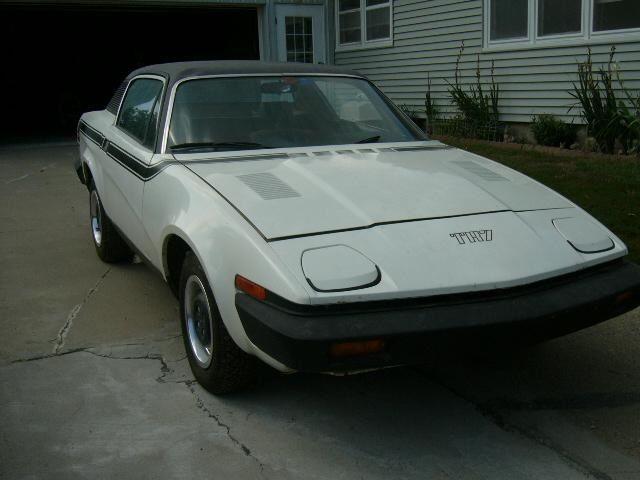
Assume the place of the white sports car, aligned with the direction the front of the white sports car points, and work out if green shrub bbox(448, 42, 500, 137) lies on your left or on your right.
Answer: on your left

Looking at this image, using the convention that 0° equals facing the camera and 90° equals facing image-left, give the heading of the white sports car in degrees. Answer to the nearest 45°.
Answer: approximately 315°

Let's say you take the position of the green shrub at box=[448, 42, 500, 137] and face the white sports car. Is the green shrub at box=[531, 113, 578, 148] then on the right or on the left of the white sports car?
left

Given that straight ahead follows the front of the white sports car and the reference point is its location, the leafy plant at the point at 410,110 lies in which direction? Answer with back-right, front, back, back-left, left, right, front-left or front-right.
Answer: back-left

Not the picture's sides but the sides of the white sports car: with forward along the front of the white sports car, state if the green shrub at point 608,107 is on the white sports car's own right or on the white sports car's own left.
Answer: on the white sports car's own left

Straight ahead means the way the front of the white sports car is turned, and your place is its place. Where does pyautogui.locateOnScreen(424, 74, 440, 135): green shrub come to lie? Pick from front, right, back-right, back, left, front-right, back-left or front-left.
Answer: back-left
